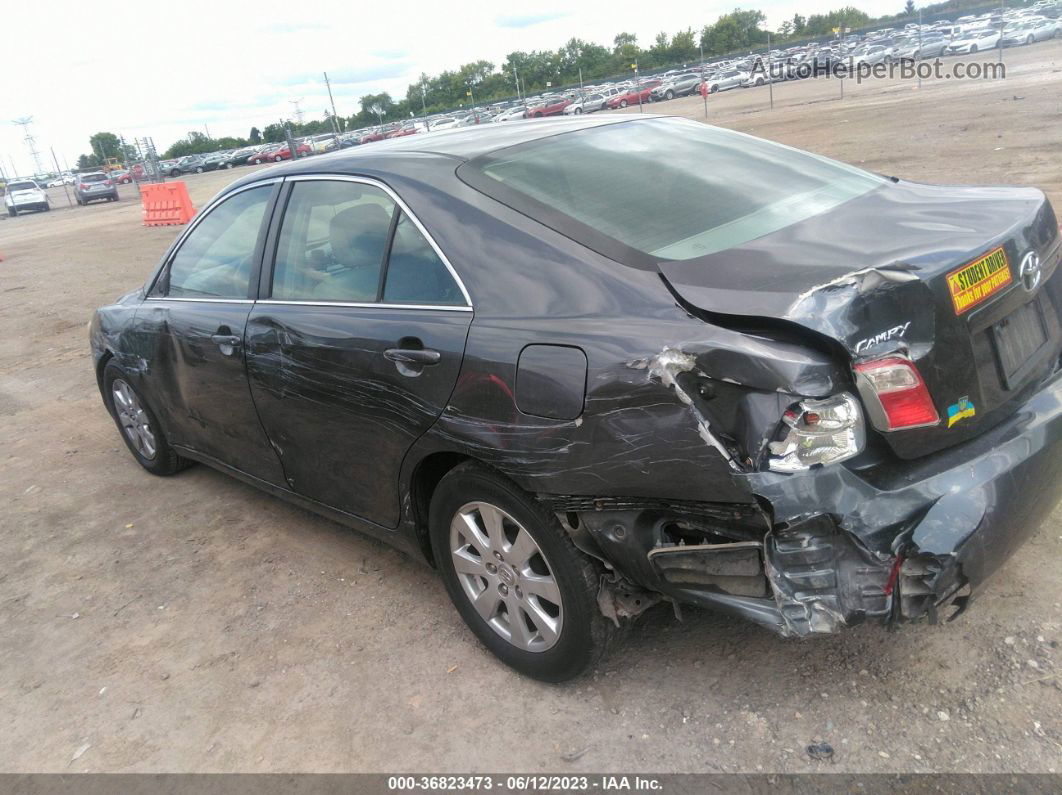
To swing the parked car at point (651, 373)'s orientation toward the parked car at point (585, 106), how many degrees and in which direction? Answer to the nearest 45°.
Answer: approximately 45° to its right

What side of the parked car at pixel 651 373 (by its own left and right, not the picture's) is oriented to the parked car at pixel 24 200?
front

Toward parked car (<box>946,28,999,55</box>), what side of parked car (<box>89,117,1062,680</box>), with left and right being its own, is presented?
right

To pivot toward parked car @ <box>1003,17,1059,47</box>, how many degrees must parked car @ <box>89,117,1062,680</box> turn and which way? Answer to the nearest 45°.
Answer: approximately 90° to its right

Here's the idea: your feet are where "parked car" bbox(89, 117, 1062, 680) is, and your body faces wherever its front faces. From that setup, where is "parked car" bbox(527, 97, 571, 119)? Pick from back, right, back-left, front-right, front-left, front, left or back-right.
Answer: front-right

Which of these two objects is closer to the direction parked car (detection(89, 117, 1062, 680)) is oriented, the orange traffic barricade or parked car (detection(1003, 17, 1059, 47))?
the orange traffic barricade

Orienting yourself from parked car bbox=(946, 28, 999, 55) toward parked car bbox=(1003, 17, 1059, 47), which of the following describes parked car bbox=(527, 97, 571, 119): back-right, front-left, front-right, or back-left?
back-left

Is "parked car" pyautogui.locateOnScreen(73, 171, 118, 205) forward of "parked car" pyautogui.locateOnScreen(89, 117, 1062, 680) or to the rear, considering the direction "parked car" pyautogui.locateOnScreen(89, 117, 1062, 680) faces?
forward

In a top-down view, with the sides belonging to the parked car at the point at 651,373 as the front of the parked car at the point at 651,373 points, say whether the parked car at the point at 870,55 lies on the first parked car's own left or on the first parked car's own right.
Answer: on the first parked car's own right

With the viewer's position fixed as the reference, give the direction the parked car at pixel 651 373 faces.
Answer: facing away from the viewer and to the left of the viewer

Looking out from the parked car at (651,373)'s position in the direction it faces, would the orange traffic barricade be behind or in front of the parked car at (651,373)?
in front
